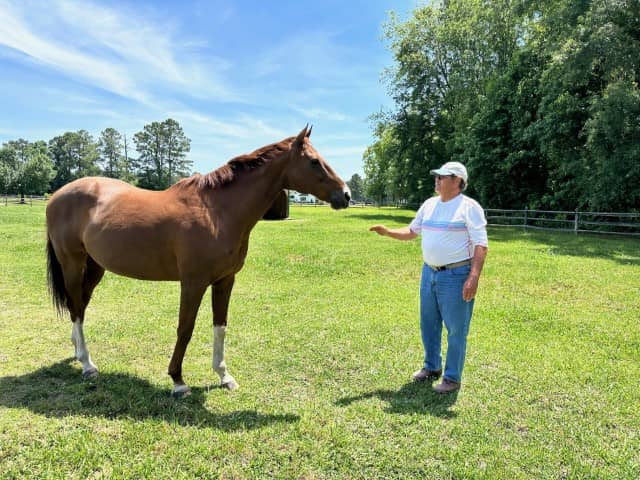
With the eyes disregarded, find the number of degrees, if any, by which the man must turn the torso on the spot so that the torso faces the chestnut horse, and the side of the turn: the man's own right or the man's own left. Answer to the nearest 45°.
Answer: approximately 45° to the man's own right

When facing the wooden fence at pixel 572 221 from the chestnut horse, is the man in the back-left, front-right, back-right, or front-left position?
front-right

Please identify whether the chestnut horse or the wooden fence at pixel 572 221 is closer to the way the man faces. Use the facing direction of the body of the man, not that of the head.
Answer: the chestnut horse

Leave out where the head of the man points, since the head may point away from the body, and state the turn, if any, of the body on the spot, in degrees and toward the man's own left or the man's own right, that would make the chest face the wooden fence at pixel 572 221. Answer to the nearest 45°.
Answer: approximately 135° to the man's own right

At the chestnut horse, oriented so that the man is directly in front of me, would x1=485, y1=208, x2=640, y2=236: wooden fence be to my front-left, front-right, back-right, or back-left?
front-left

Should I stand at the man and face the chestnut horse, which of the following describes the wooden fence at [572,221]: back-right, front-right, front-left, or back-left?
back-right

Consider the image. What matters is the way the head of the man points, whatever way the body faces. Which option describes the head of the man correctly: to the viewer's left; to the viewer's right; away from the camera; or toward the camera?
to the viewer's left
